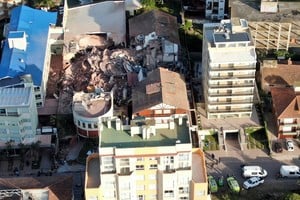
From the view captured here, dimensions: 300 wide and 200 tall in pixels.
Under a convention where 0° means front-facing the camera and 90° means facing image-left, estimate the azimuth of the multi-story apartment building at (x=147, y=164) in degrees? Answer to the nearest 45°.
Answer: approximately 0°
